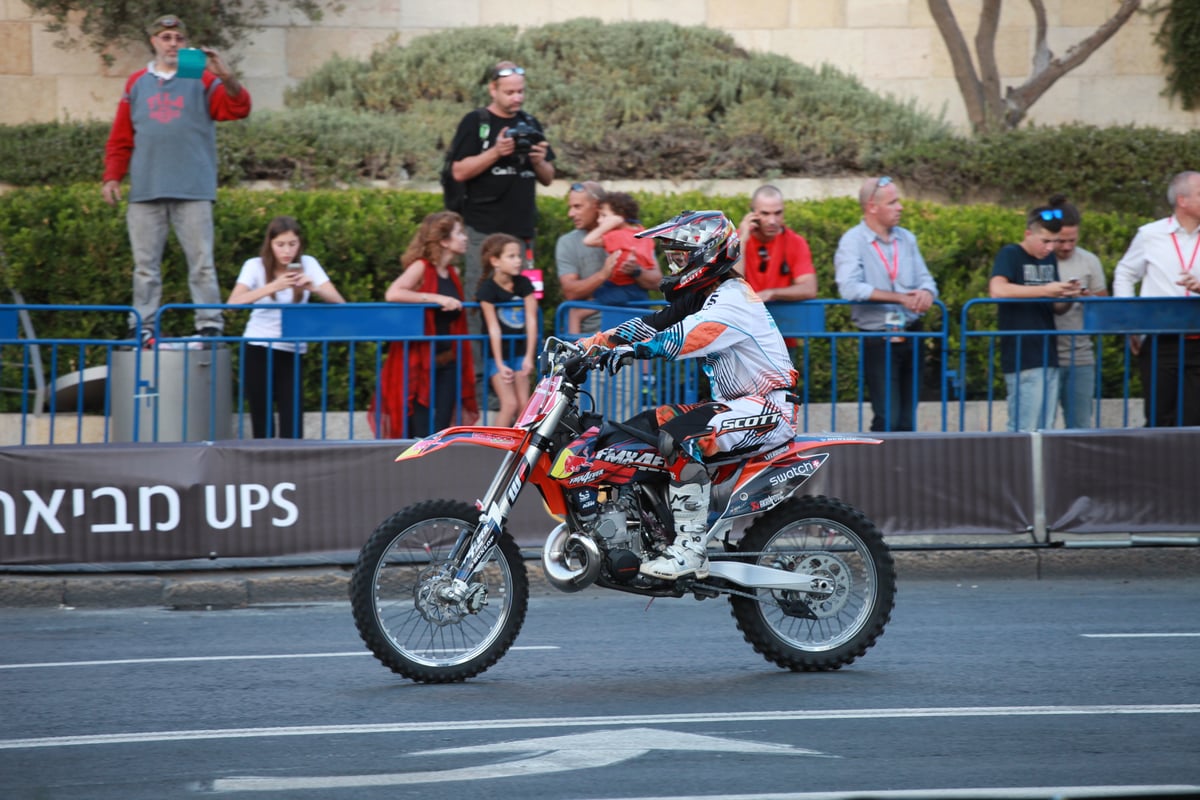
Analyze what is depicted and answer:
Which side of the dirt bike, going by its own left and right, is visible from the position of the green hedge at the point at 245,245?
right

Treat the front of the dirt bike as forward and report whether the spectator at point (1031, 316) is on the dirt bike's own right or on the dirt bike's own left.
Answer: on the dirt bike's own right

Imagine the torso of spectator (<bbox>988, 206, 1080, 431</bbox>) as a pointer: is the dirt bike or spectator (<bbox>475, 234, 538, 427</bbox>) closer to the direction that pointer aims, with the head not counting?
the dirt bike

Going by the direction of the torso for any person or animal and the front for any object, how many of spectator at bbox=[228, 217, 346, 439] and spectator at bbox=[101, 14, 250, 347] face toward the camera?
2

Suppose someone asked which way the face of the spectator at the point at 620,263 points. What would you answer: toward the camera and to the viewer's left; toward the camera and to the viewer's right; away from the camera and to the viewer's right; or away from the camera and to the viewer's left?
toward the camera and to the viewer's left

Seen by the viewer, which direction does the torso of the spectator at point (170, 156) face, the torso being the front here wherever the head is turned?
toward the camera

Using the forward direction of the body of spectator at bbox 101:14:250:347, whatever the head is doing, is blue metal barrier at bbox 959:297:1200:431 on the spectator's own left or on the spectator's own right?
on the spectator's own left

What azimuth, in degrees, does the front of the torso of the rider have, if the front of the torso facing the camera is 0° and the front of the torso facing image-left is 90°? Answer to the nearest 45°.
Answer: approximately 90°

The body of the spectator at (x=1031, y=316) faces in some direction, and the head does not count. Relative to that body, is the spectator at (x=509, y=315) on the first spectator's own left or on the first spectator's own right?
on the first spectator's own right

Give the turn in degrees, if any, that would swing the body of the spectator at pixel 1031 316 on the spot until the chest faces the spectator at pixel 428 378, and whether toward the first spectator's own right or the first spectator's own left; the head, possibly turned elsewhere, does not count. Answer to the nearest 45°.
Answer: approximately 135° to the first spectator's own right

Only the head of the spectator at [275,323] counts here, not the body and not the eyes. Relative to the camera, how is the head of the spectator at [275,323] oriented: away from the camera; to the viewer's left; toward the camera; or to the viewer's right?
toward the camera

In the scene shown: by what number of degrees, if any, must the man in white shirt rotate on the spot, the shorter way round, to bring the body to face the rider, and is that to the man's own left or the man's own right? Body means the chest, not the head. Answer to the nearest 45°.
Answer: approximately 45° to the man's own right

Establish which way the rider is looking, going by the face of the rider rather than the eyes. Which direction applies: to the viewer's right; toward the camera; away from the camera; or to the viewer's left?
to the viewer's left

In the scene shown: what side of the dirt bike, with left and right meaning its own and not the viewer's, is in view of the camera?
left

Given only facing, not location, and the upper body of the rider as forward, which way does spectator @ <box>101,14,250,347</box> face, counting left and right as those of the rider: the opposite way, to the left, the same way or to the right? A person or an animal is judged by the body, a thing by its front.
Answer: to the left

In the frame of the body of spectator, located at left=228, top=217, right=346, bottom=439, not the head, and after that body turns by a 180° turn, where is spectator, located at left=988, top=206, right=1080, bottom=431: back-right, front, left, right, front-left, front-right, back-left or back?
right
